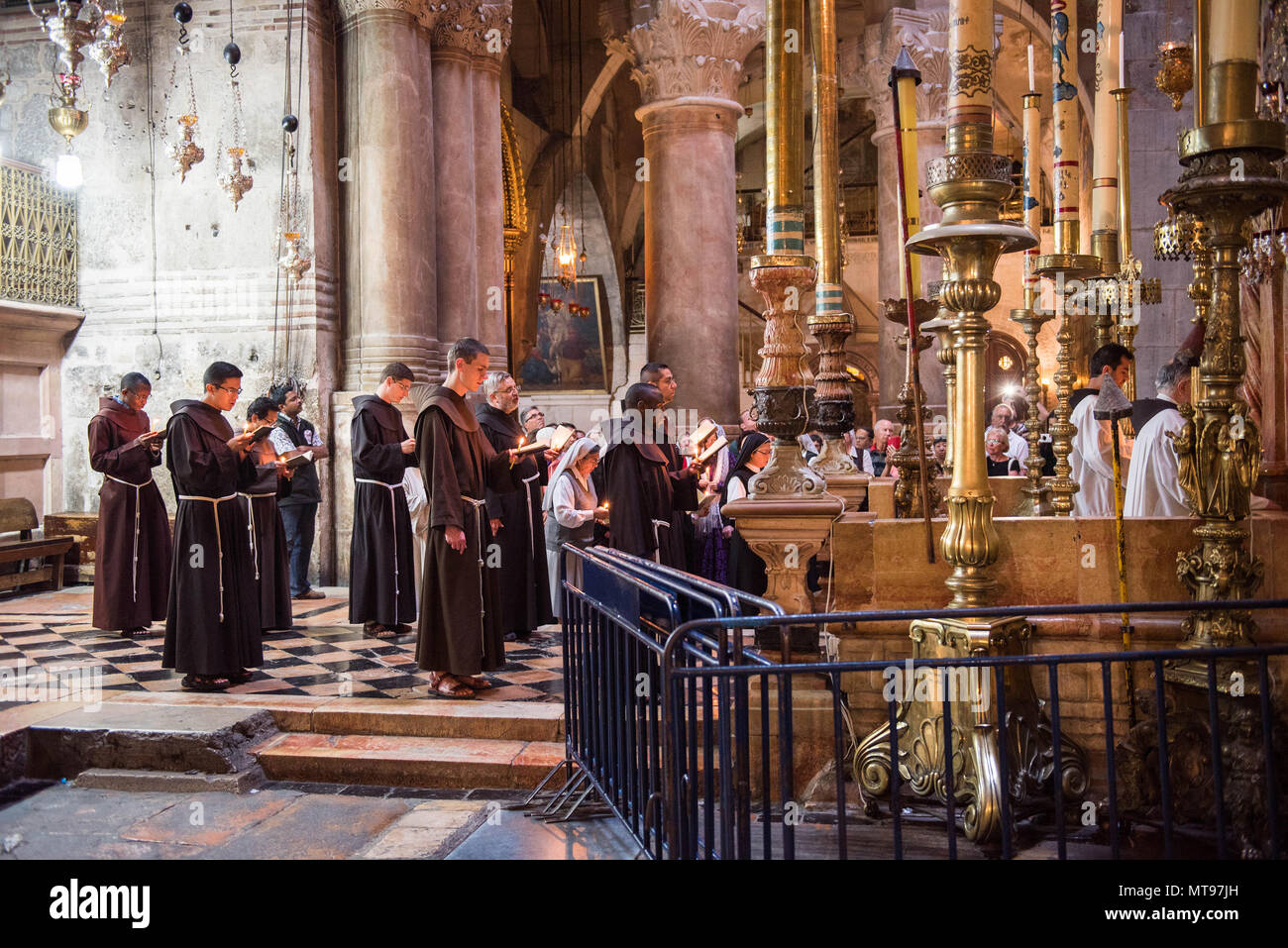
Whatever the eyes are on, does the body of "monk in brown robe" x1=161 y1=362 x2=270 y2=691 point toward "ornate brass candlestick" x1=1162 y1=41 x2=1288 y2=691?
yes

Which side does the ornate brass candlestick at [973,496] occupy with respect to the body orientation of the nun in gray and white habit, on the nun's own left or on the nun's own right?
on the nun's own right

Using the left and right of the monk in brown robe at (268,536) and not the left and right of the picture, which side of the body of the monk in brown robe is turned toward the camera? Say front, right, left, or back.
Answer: right

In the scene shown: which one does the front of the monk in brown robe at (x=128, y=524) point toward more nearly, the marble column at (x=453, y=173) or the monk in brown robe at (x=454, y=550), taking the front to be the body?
the monk in brown robe

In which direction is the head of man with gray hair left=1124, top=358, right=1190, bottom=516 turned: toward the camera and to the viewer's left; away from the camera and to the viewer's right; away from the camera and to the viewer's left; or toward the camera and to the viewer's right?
away from the camera and to the viewer's right

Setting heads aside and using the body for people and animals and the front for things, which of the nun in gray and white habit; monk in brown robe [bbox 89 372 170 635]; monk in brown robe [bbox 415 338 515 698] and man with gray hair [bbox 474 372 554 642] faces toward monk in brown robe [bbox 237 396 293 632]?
monk in brown robe [bbox 89 372 170 635]

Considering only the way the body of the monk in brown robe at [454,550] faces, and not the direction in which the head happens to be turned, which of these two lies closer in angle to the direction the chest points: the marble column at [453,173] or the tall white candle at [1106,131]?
the tall white candle

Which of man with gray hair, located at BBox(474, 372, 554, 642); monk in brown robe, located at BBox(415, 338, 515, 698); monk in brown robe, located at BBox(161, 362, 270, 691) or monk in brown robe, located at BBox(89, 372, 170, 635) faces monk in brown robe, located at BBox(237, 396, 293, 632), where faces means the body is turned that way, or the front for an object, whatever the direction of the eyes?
monk in brown robe, located at BBox(89, 372, 170, 635)

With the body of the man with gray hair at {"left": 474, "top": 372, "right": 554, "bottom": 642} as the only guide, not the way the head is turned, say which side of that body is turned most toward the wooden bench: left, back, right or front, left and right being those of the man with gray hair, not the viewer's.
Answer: back

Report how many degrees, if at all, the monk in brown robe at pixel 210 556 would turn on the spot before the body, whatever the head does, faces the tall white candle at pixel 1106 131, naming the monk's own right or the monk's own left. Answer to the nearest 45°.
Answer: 0° — they already face it

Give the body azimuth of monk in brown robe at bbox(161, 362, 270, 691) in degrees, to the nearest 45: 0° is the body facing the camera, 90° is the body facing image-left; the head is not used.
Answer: approximately 315°

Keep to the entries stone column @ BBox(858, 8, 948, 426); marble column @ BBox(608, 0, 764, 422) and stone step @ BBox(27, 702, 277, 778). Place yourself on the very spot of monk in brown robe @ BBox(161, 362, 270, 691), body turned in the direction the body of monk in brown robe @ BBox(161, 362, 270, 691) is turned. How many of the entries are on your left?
2

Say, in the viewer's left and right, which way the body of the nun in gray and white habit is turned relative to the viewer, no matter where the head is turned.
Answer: facing to the right of the viewer

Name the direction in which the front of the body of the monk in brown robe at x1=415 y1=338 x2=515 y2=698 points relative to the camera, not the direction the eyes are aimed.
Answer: to the viewer's right

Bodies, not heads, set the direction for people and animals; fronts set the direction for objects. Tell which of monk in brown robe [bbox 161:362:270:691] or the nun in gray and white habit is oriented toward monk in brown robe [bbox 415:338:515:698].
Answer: monk in brown robe [bbox 161:362:270:691]
